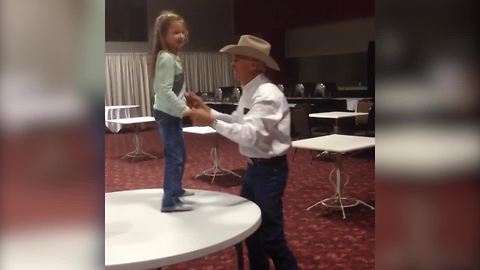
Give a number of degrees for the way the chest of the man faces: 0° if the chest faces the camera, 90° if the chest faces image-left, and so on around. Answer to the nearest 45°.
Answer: approximately 90°

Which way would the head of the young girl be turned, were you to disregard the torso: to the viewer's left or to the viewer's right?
to the viewer's right

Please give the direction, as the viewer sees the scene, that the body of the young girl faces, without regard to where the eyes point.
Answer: to the viewer's right

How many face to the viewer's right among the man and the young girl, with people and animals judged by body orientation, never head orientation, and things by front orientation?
1

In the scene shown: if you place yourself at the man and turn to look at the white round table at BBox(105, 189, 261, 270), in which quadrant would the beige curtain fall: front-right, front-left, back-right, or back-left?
back-right

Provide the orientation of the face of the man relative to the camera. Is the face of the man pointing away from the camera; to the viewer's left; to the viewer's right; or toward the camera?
to the viewer's left

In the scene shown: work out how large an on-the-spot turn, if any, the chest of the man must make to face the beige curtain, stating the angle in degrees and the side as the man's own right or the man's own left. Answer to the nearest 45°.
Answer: approximately 90° to the man's own right

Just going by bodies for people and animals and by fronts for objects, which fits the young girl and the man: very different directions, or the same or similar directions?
very different directions

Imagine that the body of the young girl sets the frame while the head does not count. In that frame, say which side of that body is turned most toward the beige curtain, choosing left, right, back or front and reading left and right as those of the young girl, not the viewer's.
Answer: left
